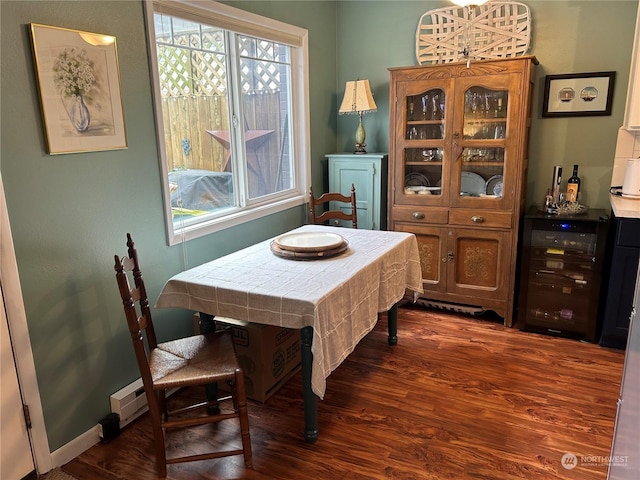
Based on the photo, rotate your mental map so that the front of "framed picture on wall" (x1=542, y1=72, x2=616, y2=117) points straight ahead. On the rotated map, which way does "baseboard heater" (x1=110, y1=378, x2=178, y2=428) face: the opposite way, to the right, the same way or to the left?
to the left

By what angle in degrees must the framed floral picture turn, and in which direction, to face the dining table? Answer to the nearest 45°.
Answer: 0° — it already faces it

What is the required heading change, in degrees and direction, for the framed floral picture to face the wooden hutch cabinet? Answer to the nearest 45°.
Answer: approximately 45° to its left

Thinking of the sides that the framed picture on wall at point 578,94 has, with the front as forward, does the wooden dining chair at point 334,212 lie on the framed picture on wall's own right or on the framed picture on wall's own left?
on the framed picture on wall's own right

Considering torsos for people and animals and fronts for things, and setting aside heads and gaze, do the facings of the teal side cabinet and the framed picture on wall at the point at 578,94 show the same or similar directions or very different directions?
same or similar directions

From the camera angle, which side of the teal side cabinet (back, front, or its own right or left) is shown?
front

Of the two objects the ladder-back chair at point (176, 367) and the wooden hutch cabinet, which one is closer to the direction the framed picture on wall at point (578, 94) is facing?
the ladder-back chair

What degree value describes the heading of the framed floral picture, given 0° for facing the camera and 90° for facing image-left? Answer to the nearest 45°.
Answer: approximately 315°

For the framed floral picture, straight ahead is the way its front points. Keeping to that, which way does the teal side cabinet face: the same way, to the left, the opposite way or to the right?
to the right

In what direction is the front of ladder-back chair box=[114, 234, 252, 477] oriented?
to the viewer's right

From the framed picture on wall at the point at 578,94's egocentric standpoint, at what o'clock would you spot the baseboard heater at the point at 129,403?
The baseboard heater is roughly at 1 o'clock from the framed picture on wall.

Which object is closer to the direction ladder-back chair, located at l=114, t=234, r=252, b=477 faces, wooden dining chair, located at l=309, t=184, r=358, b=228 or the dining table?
the dining table

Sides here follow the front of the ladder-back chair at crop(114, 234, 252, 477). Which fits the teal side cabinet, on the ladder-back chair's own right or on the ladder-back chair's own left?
on the ladder-back chair's own left

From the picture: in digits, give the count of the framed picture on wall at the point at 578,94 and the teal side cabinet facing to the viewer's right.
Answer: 0

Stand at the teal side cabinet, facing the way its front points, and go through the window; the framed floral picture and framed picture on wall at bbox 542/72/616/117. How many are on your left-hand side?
1

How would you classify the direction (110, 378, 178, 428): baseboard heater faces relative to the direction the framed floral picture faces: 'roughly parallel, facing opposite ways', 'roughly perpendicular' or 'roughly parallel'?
roughly parallel

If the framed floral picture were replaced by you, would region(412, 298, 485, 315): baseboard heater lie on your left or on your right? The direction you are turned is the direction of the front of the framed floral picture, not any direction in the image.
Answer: on your left

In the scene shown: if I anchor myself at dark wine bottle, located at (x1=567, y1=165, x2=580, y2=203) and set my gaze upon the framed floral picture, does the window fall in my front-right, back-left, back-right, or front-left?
front-right

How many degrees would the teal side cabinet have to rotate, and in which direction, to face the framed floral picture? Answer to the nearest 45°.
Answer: approximately 45° to its right

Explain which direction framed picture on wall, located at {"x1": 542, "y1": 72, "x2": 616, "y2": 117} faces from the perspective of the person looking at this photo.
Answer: facing the viewer
